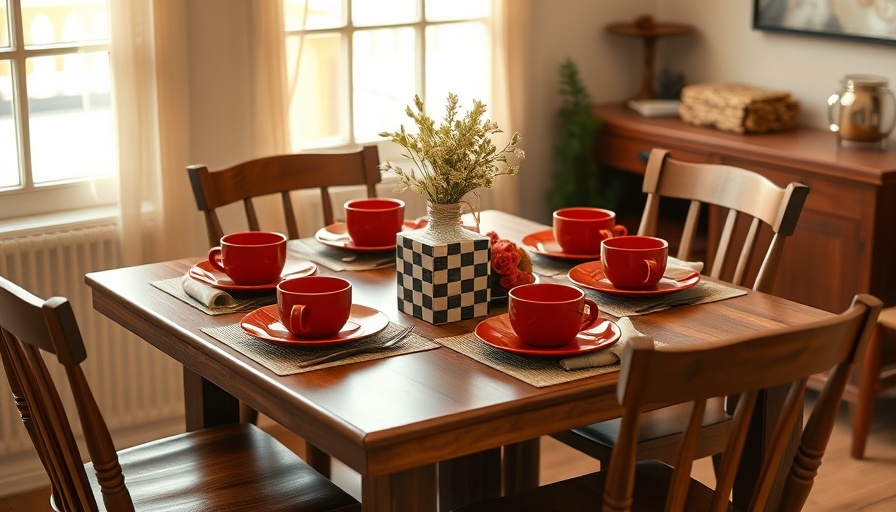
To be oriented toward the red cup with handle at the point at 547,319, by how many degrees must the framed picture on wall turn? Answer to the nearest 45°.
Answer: approximately 45° to its left

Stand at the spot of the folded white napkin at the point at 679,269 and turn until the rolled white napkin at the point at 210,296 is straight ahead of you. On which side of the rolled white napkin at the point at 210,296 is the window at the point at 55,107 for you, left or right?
right

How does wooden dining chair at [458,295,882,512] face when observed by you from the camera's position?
facing away from the viewer and to the left of the viewer

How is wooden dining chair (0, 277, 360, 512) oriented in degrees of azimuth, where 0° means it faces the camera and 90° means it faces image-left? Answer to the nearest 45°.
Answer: approximately 225°
